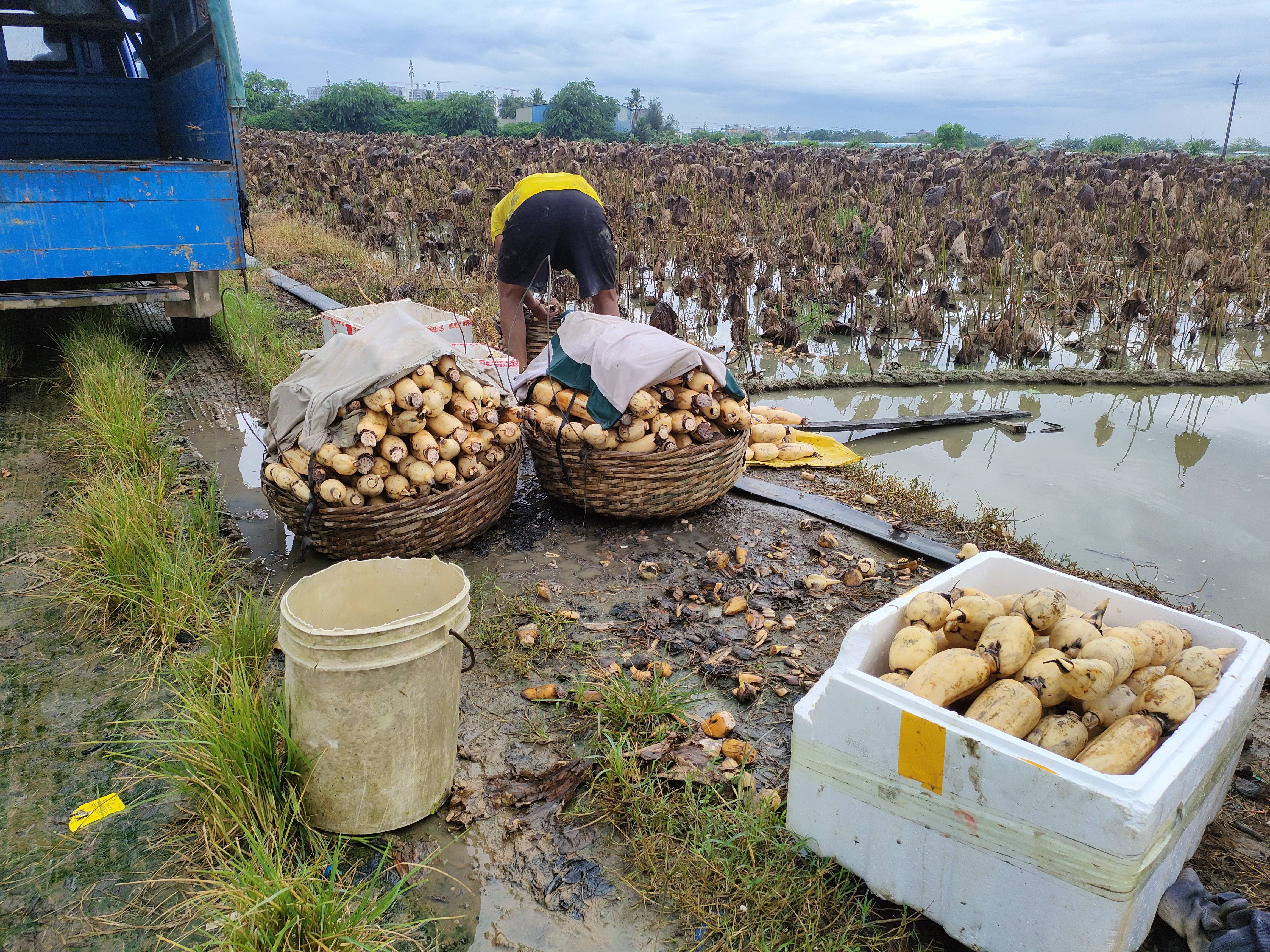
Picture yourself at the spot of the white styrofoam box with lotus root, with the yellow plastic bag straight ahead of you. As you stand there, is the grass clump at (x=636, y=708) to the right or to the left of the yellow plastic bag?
left

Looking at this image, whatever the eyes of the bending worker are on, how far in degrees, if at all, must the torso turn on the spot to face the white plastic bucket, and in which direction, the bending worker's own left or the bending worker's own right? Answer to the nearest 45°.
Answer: approximately 180°

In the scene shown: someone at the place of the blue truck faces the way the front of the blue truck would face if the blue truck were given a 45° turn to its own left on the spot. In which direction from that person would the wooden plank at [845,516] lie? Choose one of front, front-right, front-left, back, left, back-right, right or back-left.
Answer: back

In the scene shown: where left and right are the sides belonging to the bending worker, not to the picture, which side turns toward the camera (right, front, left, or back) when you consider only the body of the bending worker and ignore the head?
back

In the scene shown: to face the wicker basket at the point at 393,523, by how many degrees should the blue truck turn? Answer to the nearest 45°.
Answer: approximately 180°

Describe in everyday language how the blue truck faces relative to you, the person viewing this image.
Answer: facing away from the viewer

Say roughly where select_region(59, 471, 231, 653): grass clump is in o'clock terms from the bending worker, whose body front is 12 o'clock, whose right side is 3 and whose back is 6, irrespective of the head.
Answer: The grass clump is roughly at 7 o'clock from the bending worker.

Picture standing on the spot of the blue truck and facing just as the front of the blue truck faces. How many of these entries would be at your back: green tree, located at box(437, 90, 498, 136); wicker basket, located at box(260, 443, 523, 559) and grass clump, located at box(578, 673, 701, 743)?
2

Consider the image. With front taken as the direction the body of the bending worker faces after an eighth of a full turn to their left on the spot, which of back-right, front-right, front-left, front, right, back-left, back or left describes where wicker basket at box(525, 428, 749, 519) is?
back-left

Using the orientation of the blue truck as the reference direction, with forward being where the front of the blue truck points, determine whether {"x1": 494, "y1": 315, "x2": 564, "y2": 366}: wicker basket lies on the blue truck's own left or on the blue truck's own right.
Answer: on the blue truck's own right
